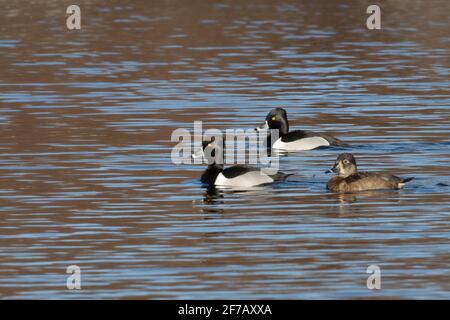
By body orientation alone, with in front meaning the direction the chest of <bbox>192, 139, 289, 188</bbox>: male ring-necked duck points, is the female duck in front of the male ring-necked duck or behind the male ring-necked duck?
behind

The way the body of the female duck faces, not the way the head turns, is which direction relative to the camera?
to the viewer's left

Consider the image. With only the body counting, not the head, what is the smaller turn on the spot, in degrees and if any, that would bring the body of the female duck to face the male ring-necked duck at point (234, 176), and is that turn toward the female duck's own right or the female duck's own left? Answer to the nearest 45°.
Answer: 0° — it already faces it

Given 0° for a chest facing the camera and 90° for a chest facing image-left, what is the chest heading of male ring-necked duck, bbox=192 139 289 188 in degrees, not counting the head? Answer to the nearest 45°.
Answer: approximately 90°

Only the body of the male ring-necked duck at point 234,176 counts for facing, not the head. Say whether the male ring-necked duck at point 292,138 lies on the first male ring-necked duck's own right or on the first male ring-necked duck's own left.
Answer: on the first male ring-necked duck's own right

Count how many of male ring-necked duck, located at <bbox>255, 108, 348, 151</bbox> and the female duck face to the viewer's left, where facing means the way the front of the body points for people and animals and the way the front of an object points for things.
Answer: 2

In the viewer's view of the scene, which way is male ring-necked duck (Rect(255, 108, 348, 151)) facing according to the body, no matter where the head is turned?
to the viewer's left
